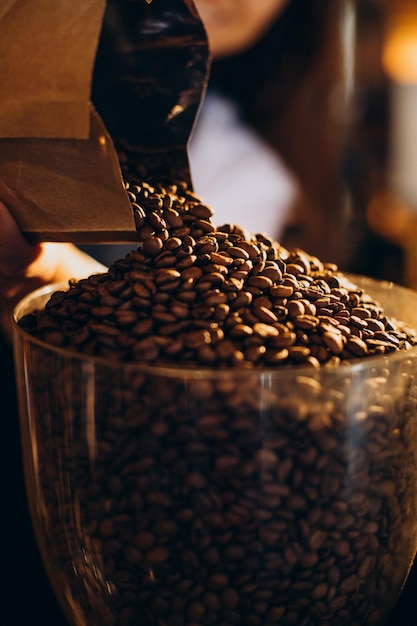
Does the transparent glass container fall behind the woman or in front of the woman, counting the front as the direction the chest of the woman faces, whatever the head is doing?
in front

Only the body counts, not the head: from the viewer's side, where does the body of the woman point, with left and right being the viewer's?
facing the viewer and to the left of the viewer
